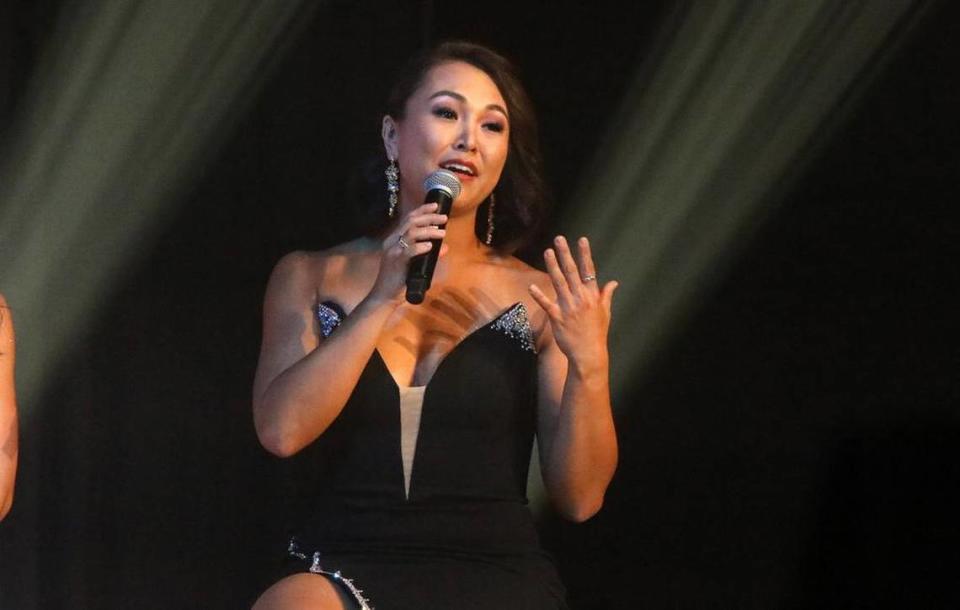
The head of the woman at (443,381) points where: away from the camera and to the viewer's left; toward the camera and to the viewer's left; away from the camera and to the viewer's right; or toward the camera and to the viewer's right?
toward the camera and to the viewer's right

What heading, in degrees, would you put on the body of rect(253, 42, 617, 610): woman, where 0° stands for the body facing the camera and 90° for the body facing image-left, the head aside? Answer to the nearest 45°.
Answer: approximately 0°
